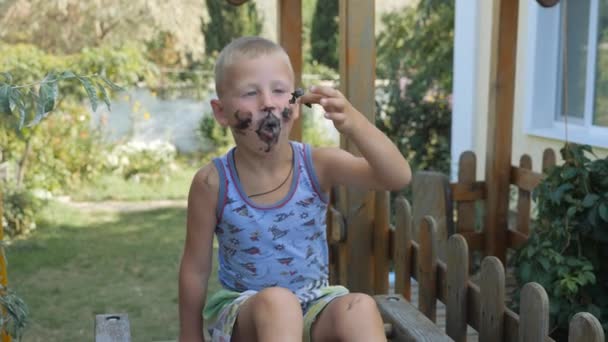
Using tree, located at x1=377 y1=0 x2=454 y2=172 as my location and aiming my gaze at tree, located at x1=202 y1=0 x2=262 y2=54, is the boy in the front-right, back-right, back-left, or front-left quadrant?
back-left

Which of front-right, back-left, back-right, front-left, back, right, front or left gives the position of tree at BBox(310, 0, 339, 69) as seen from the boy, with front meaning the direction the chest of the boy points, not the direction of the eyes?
back

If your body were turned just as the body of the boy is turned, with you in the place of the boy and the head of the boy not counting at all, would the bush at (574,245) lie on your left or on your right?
on your left

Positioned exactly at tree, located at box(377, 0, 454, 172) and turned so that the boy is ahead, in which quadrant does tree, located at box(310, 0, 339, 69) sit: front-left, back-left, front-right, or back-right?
back-right

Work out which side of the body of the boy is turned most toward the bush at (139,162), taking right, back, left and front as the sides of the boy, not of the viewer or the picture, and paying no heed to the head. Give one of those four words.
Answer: back

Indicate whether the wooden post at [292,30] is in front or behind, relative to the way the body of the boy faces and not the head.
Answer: behind

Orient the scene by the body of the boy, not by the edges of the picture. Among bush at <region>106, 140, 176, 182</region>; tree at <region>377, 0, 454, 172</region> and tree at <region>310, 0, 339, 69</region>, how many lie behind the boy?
3

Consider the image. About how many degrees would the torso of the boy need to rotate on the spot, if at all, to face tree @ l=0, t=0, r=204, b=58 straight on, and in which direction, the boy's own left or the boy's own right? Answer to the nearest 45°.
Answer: approximately 180°

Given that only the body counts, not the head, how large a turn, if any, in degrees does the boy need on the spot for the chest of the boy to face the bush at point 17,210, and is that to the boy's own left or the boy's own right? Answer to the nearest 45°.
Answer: approximately 135° to the boy's own right

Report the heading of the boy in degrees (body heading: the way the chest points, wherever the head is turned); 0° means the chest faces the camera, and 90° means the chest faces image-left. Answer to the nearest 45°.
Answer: approximately 0°

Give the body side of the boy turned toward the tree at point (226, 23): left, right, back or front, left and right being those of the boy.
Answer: back

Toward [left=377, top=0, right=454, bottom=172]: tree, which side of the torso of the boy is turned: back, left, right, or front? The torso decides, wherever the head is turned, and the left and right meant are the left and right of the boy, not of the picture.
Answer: back
